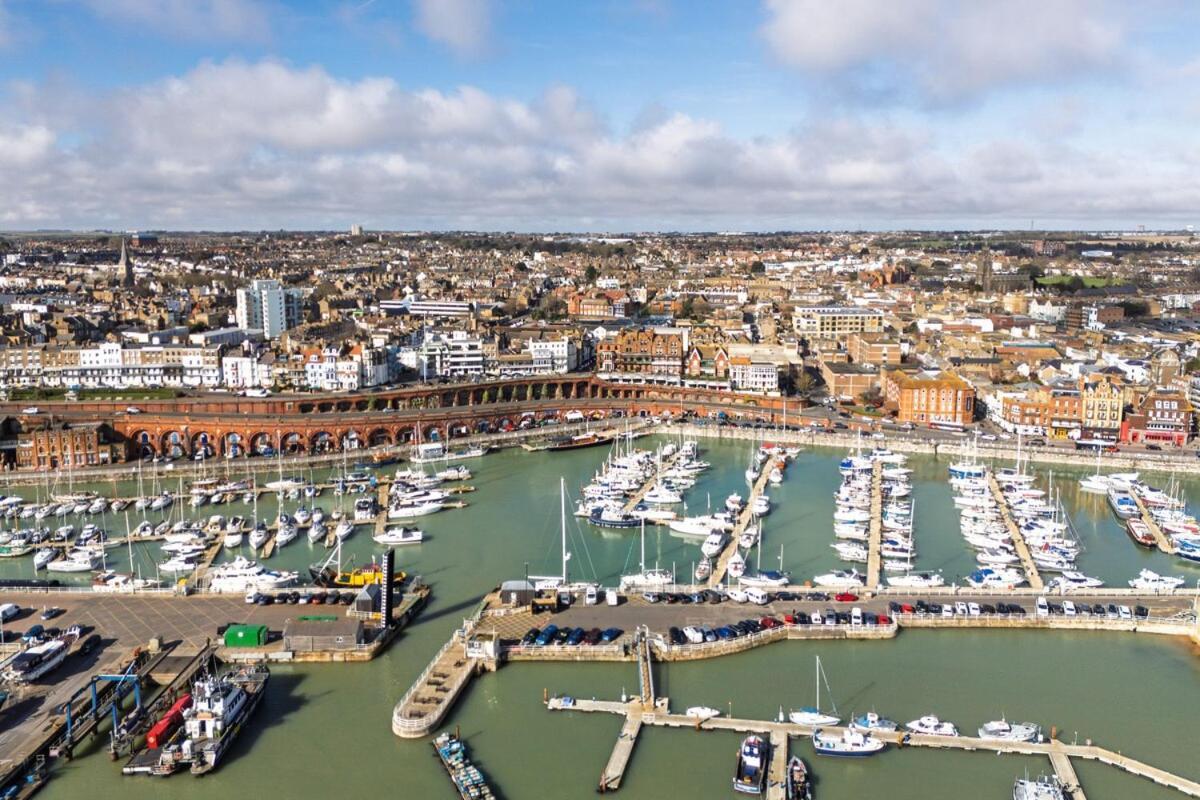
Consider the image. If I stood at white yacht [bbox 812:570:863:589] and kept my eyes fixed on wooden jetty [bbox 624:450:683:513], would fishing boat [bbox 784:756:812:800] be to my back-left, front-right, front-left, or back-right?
back-left

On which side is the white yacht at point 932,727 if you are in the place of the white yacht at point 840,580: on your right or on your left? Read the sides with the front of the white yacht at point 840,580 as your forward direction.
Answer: on your left

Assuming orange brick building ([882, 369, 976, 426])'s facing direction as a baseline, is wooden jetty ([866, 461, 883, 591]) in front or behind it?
in front

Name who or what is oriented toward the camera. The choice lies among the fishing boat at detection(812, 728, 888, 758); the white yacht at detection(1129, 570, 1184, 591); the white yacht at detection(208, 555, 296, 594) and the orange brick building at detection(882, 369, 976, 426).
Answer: the orange brick building

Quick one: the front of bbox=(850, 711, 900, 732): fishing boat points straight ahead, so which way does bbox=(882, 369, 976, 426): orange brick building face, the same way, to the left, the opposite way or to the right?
to the left

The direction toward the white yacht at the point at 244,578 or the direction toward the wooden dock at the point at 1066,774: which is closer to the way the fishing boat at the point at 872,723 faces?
the white yacht

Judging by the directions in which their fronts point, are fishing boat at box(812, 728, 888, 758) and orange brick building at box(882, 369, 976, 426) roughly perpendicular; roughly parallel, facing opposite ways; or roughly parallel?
roughly perpendicular

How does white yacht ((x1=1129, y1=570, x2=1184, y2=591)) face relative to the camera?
to the viewer's right

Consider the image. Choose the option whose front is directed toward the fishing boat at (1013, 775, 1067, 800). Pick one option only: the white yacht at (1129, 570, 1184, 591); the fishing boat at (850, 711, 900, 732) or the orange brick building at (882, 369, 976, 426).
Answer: the orange brick building
